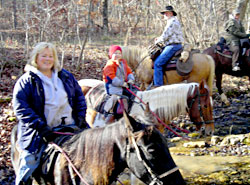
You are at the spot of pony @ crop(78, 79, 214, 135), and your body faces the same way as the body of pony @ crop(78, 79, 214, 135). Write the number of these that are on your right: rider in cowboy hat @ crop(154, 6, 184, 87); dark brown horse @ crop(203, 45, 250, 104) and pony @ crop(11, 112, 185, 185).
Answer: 1

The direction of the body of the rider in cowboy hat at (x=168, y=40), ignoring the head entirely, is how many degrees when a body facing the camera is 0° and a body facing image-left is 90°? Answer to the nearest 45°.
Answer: approximately 90°

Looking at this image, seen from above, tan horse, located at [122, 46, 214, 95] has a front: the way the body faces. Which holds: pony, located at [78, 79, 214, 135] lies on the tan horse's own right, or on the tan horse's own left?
on the tan horse's own left

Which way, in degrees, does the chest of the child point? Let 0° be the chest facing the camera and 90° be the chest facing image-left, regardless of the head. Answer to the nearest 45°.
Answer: approximately 315°

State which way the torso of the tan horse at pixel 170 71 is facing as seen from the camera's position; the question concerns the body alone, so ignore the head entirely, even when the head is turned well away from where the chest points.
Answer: to the viewer's left

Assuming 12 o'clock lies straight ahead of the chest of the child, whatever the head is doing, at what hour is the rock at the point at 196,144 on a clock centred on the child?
The rock is roughly at 10 o'clock from the child.

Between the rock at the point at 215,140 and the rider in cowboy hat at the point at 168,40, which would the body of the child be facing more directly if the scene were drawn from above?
the rock

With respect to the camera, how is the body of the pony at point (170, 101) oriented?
to the viewer's right

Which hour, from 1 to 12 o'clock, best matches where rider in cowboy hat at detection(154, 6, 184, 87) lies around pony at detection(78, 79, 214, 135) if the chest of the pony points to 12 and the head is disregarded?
The rider in cowboy hat is roughly at 9 o'clock from the pony.

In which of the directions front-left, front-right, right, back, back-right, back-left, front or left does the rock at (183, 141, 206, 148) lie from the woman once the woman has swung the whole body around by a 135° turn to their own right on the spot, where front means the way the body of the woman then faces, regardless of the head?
back-right

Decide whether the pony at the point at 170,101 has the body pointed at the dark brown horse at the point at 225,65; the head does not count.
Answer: no

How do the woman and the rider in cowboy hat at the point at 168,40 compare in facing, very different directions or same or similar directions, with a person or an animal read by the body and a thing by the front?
very different directions

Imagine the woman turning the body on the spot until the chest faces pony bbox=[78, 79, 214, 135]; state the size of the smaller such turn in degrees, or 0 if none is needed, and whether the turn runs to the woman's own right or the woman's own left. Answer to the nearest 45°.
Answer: approximately 90° to the woman's own left
